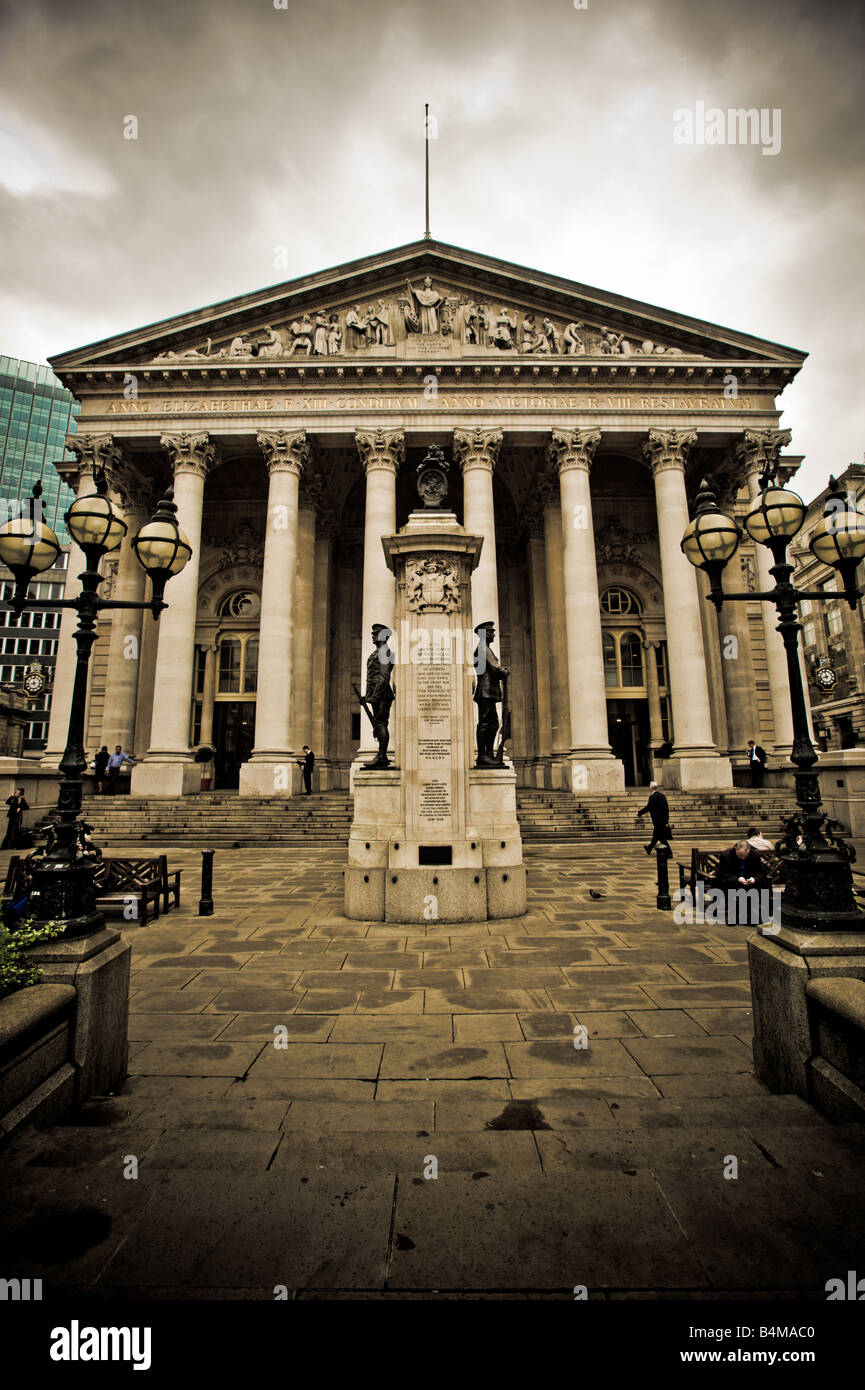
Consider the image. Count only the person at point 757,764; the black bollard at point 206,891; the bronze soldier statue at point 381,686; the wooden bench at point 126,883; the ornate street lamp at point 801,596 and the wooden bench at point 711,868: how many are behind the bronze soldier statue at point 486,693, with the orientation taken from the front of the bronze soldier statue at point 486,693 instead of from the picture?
3

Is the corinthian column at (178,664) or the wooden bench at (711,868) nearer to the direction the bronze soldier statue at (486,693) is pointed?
the wooden bench

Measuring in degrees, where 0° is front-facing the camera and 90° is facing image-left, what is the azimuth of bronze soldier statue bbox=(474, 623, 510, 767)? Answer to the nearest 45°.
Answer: approximately 270°

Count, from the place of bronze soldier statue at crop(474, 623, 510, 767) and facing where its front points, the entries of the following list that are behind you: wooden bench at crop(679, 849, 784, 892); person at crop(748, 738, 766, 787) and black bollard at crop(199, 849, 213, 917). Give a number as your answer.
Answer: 1

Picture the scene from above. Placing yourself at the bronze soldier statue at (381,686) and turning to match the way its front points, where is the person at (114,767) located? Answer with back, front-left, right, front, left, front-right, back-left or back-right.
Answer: front-right

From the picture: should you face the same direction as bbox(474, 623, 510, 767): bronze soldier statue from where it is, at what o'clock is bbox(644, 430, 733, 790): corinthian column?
The corinthian column is roughly at 10 o'clock from the bronze soldier statue.

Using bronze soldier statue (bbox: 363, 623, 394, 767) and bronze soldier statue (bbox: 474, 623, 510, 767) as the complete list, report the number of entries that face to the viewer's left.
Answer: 1

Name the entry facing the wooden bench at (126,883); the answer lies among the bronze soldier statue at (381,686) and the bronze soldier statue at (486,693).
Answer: the bronze soldier statue at (381,686)

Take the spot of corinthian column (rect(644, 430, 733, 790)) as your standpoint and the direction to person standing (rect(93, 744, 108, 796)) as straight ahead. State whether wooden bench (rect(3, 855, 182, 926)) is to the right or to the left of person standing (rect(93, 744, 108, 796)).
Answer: left

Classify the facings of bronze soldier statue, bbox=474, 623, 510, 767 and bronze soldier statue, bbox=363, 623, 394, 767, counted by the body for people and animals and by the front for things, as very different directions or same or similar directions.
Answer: very different directions
